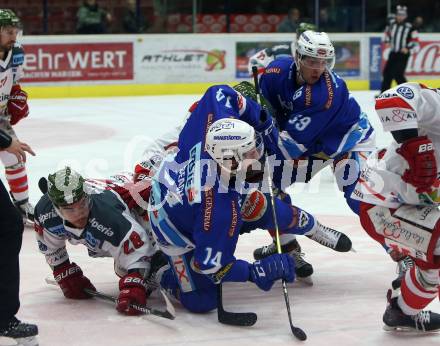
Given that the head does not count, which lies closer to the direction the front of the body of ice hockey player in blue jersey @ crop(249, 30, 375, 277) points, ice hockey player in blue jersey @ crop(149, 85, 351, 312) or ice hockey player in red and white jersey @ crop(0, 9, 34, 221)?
the ice hockey player in blue jersey

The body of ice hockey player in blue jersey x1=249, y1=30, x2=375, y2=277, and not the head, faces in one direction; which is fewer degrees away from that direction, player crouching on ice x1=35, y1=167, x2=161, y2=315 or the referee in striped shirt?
the player crouching on ice

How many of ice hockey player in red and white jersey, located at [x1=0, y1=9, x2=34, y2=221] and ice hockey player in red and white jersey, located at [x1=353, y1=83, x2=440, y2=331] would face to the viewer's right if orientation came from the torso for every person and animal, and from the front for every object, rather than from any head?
1

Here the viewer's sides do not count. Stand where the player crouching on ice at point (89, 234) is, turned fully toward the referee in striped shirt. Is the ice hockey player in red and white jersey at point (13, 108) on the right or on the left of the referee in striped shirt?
left

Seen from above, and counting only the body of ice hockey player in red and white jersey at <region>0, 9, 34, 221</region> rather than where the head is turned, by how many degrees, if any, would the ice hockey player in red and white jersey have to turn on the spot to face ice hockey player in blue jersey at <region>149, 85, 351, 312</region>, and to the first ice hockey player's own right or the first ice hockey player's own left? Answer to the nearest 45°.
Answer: approximately 45° to the first ice hockey player's own left
